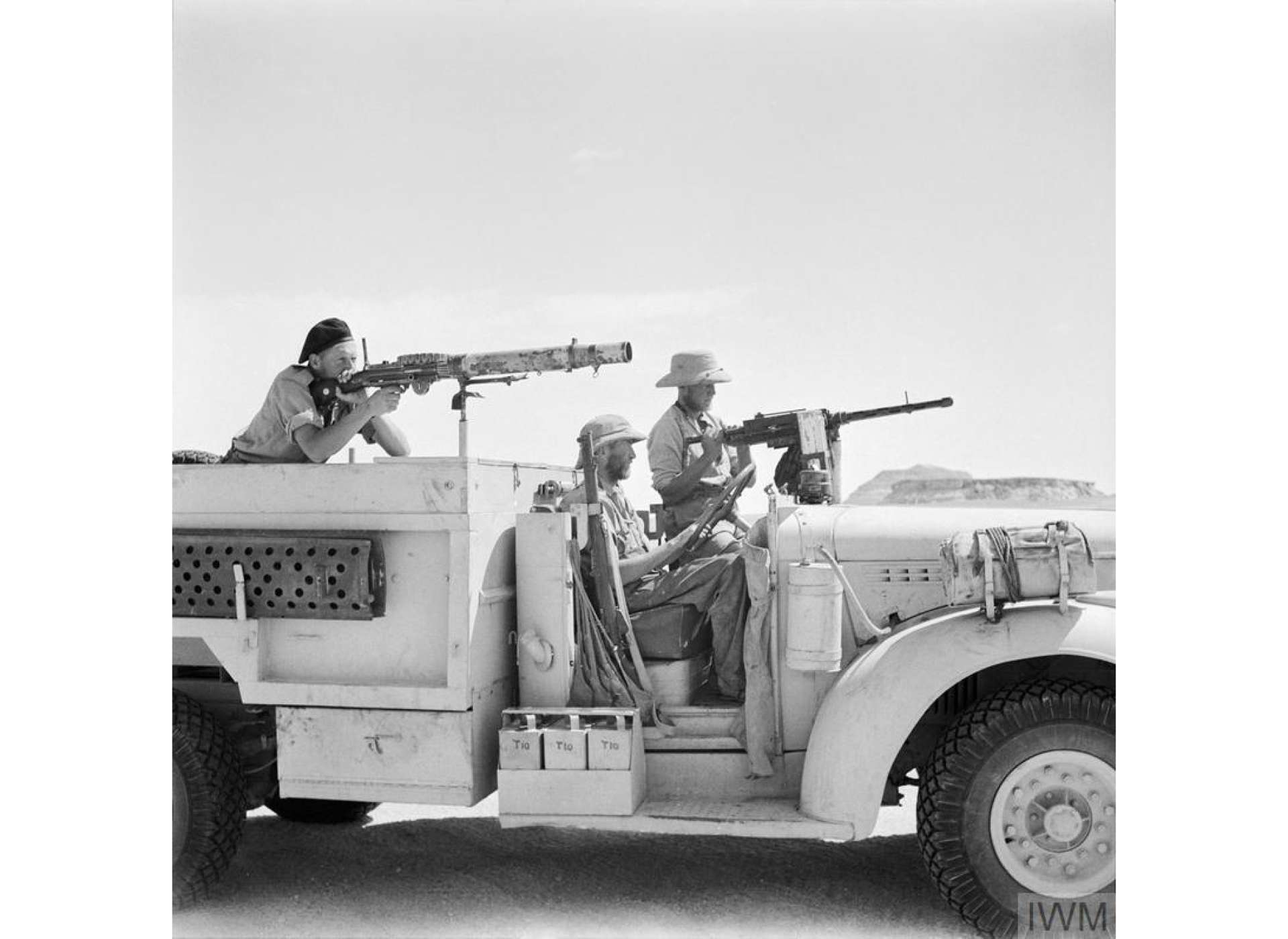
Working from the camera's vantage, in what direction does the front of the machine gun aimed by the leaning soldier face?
facing to the right of the viewer

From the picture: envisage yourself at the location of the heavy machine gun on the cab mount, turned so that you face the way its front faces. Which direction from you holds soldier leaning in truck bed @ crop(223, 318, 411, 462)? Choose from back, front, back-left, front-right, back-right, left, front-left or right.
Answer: back-right

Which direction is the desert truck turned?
to the viewer's right

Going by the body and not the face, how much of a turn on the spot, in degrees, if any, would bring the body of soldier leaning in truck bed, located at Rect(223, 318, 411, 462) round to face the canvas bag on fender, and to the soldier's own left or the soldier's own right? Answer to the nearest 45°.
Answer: approximately 45° to the soldier's own right

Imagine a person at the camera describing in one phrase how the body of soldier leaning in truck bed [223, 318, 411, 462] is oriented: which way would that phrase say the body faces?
to the viewer's right

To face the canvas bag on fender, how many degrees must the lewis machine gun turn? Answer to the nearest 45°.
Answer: approximately 45° to its right

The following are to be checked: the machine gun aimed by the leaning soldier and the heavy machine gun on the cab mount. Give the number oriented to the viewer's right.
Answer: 2

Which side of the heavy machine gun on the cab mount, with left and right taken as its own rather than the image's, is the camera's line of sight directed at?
right
